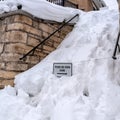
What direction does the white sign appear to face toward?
toward the camera

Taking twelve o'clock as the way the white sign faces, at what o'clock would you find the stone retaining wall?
The stone retaining wall is roughly at 4 o'clock from the white sign.
